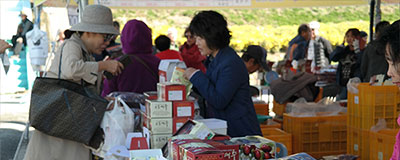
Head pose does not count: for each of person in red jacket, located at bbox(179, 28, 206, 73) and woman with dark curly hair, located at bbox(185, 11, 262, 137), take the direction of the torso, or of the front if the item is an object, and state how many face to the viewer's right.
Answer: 0

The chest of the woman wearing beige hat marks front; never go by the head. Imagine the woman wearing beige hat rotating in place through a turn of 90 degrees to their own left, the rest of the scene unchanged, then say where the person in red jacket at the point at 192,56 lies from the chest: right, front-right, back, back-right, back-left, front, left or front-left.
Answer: front-right

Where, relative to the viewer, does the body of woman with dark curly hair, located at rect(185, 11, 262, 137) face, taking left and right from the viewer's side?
facing to the left of the viewer

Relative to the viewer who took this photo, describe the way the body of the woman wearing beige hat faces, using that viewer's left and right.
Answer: facing to the right of the viewer

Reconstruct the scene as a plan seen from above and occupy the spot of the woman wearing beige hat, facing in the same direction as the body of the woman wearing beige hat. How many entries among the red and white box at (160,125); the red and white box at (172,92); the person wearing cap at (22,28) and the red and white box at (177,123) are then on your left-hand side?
1

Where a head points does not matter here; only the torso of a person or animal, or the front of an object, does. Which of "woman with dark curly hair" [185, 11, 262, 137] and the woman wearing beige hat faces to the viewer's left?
the woman with dark curly hair

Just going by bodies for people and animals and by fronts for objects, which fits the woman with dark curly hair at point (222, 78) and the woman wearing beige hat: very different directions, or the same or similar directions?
very different directions

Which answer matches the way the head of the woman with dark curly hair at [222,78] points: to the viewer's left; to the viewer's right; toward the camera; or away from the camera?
to the viewer's left

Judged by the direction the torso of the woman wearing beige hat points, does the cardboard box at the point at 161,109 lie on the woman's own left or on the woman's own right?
on the woman's own right

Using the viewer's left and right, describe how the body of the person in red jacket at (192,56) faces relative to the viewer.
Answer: facing the viewer and to the left of the viewer

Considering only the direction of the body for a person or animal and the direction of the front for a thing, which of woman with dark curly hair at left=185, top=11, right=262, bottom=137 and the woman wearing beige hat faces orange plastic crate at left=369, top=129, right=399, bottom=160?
the woman wearing beige hat

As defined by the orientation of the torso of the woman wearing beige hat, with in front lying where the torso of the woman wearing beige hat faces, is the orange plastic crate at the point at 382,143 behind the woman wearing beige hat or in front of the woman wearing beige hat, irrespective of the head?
in front

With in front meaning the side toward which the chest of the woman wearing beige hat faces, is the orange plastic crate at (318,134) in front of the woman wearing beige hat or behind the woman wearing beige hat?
in front
